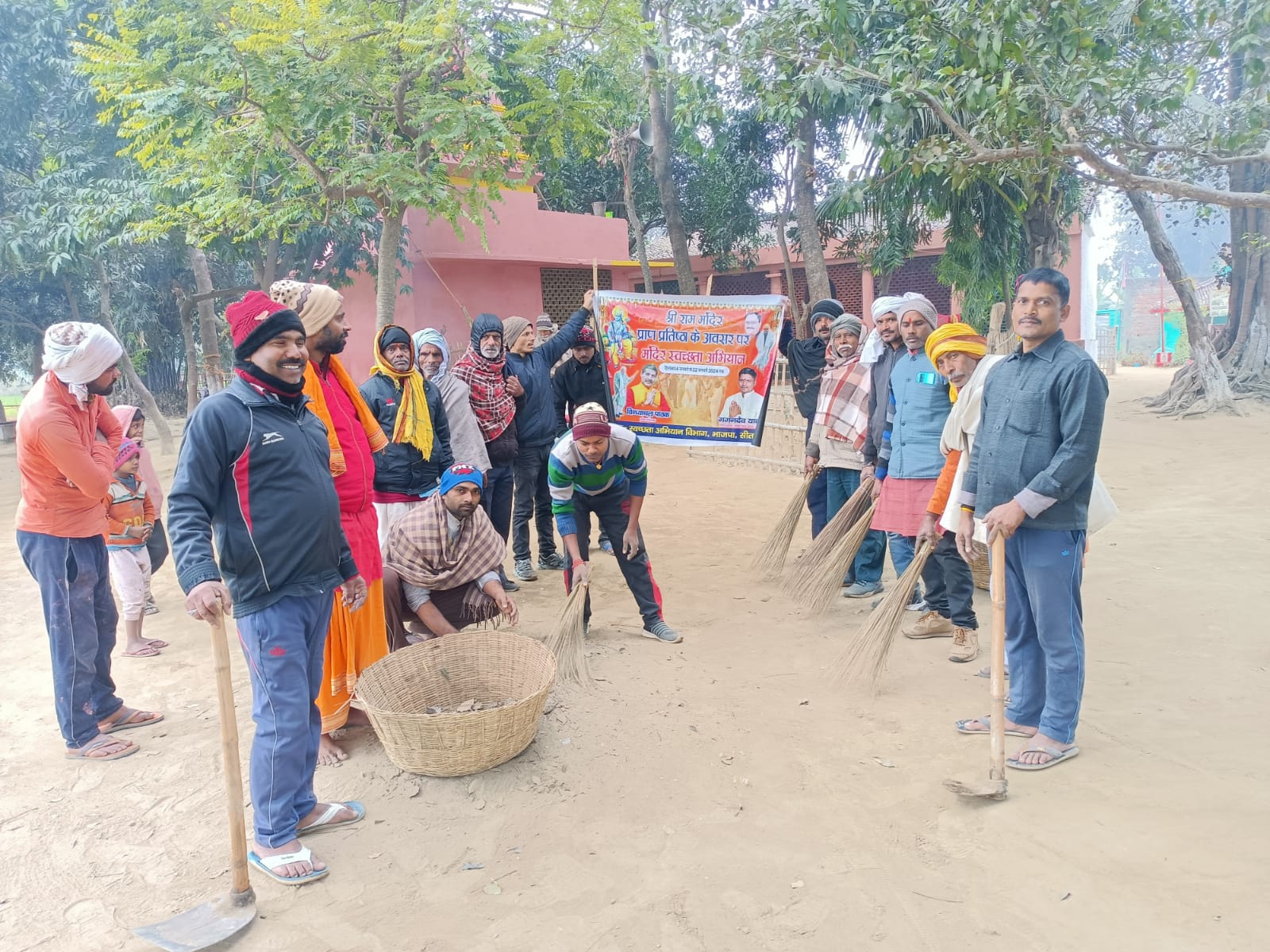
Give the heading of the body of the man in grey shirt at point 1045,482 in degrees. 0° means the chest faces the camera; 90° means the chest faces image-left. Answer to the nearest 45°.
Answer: approximately 45°

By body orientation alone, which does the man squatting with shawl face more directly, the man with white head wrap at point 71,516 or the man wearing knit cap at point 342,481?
the man wearing knit cap

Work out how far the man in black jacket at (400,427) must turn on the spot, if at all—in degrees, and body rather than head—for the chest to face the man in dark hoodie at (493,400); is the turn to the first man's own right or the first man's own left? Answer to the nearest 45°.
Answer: approximately 135° to the first man's own left

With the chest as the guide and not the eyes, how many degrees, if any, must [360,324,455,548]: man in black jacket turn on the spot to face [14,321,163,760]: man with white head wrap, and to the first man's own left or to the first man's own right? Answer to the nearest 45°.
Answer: approximately 45° to the first man's own right

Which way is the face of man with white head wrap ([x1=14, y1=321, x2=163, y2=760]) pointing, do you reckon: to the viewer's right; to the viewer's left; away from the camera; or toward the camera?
to the viewer's right

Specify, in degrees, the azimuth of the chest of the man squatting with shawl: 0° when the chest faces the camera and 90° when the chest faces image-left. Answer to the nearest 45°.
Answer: approximately 315°

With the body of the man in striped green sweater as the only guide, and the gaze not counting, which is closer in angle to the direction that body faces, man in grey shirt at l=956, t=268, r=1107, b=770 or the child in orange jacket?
the man in grey shirt

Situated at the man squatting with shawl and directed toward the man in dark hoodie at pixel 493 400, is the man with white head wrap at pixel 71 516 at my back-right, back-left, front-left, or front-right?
back-left

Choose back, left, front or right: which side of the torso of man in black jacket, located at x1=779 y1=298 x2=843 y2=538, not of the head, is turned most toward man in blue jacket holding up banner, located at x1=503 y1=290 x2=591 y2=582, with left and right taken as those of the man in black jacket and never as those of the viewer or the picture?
right

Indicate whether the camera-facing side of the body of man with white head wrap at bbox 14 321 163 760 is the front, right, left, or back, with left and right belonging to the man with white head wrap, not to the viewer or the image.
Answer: right

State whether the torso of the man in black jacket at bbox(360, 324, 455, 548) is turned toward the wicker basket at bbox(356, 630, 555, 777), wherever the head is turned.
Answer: yes

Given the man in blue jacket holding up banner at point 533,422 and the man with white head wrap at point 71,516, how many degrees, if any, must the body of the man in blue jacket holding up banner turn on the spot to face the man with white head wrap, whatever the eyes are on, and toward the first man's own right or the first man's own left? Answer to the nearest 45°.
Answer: approximately 90° to the first man's own right
